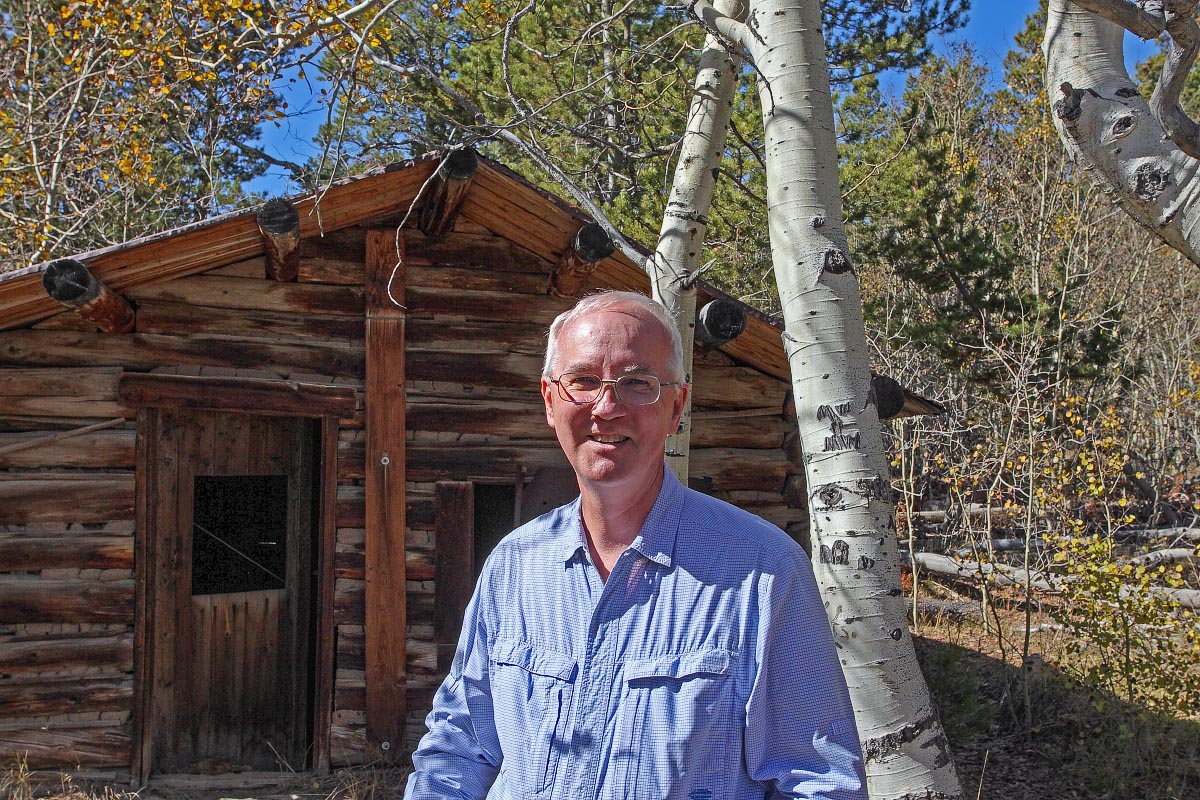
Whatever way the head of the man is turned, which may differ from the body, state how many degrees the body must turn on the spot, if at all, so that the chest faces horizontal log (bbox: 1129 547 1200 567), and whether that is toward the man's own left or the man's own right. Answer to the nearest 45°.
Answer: approximately 135° to the man's own left

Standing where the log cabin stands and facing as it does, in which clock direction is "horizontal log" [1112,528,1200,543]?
The horizontal log is roughly at 8 o'clock from the log cabin.

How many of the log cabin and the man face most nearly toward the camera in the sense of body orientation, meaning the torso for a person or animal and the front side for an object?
2

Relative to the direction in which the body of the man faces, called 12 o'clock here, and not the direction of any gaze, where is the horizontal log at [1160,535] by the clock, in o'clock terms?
The horizontal log is roughly at 7 o'clock from the man.

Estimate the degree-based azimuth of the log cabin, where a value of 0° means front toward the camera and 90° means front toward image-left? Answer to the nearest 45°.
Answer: approximately 0°
